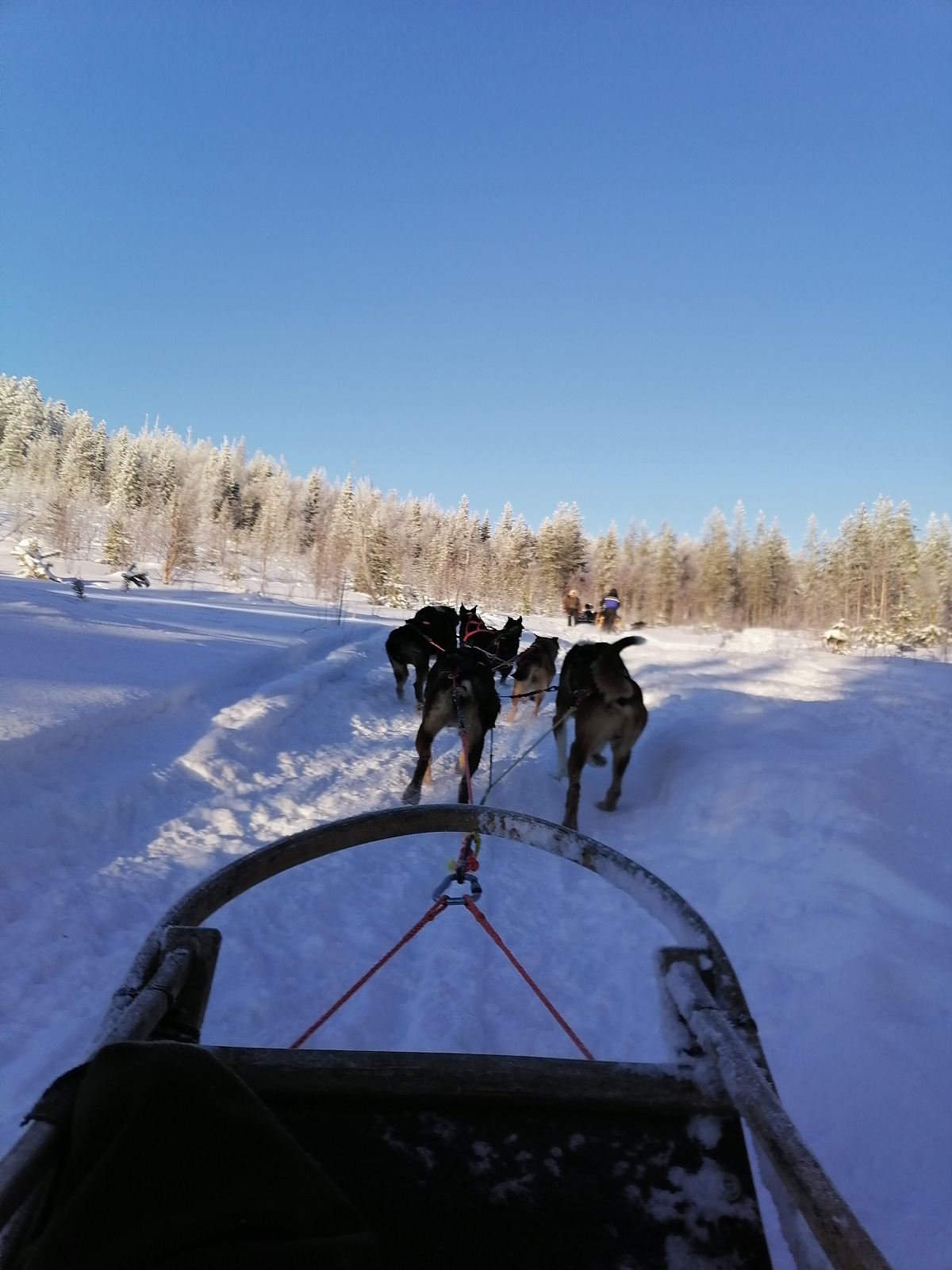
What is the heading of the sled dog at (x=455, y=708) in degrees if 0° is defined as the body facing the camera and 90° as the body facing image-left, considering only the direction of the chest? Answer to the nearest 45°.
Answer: approximately 180°

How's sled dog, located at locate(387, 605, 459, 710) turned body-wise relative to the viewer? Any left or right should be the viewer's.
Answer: facing away from the viewer and to the right of the viewer

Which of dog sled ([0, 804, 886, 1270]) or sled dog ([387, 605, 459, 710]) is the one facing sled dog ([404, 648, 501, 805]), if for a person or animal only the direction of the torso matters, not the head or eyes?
the dog sled

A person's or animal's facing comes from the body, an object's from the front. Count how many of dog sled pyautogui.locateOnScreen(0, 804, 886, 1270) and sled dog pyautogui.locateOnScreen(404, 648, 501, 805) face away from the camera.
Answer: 2

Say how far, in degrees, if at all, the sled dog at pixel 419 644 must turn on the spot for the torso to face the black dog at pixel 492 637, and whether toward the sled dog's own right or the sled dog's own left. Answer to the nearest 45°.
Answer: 0° — it already faces it

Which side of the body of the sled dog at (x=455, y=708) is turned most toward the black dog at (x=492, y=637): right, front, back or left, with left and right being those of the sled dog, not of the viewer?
front

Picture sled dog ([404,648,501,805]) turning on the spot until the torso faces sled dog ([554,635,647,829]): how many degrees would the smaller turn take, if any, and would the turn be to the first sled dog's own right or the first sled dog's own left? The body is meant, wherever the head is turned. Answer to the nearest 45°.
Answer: approximately 90° to the first sled dog's own right

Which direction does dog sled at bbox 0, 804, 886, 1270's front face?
away from the camera

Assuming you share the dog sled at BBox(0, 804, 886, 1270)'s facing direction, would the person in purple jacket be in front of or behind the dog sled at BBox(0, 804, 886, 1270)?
in front

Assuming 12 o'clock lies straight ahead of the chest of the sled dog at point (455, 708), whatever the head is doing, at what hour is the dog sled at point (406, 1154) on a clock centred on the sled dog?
The dog sled is roughly at 6 o'clock from the sled dog.
